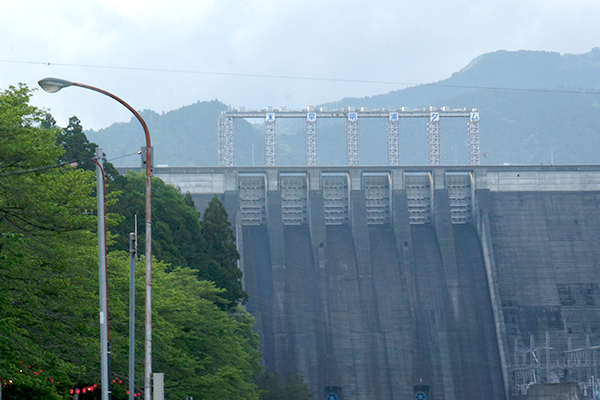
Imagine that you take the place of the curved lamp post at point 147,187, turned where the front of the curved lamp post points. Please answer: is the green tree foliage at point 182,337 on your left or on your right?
on your right

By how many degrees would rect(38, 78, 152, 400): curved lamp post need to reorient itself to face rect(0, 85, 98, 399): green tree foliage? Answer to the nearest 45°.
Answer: approximately 45° to its right

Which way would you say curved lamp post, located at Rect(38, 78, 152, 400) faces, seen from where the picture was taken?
facing to the left of the viewer
